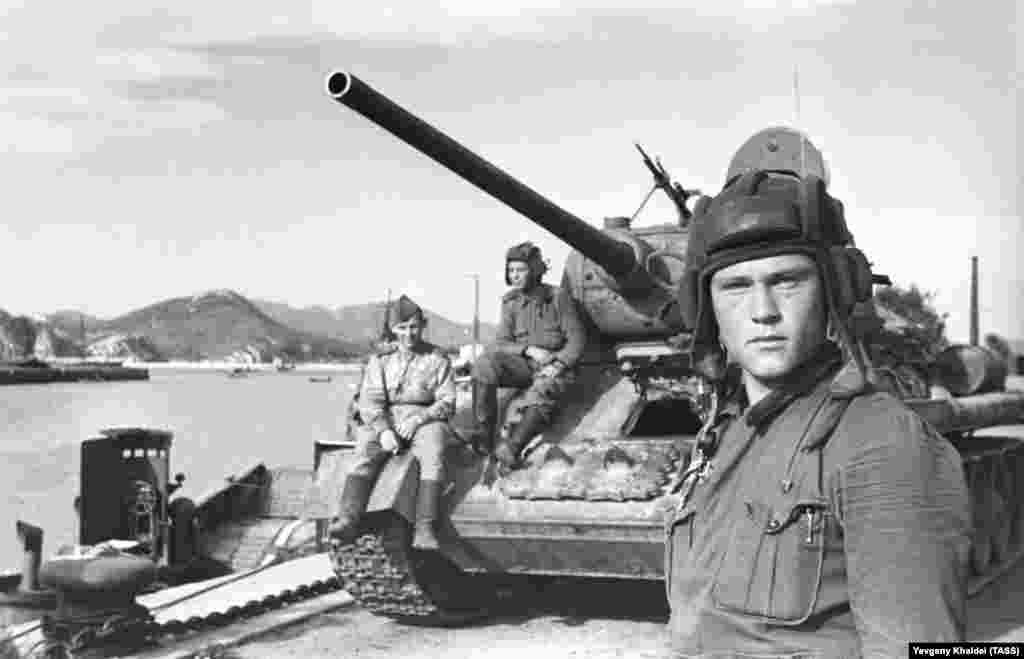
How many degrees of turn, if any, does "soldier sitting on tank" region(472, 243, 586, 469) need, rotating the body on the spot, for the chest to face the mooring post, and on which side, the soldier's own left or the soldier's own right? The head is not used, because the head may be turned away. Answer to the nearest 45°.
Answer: approximately 45° to the soldier's own right

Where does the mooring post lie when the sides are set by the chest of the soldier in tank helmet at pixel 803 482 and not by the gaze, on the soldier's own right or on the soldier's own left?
on the soldier's own right

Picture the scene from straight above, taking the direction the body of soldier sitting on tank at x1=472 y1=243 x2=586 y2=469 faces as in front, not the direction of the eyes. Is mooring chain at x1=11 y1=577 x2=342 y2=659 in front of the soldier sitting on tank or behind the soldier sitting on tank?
in front

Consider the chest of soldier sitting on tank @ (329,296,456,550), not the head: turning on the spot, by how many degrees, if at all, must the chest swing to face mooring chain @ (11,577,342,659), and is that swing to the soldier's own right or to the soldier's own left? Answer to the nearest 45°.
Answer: approximately 90° to the soldier's own right

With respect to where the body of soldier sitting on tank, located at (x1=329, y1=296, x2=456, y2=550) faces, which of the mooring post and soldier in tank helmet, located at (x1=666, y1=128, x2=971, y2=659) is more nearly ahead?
the soldier in tank helmet

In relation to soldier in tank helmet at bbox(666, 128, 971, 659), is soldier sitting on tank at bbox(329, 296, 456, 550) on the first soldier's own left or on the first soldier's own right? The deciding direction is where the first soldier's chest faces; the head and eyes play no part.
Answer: on the first soldier's own right
